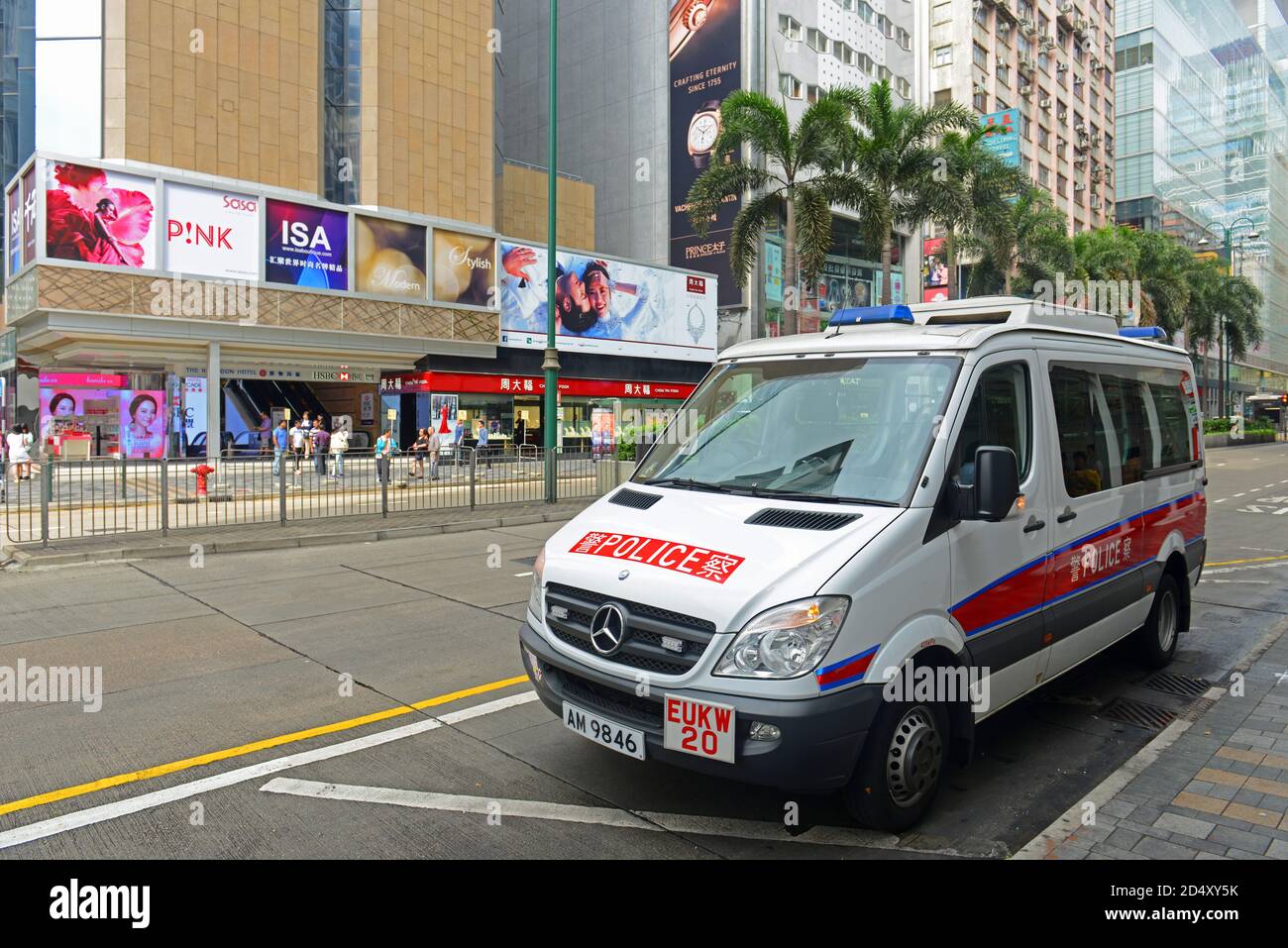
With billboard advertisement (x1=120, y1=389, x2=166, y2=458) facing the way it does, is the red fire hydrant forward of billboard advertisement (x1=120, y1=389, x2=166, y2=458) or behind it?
forward

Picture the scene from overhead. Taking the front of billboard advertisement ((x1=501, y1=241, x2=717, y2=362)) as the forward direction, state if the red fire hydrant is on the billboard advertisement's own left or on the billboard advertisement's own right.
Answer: on the billboard advertisement's own right

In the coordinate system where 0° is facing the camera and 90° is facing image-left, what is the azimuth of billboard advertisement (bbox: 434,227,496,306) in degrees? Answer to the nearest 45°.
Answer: approximately 315°

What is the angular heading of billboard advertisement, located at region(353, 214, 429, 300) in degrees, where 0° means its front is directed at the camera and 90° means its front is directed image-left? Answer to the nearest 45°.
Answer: approximately 315°

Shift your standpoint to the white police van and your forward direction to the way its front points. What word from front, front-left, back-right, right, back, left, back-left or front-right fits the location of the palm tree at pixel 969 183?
back-right

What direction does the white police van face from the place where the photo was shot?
facing the viewer and to the left of the viewer

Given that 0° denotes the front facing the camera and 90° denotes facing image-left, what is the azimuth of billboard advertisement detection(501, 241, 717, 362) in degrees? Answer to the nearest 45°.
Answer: approximately 315°

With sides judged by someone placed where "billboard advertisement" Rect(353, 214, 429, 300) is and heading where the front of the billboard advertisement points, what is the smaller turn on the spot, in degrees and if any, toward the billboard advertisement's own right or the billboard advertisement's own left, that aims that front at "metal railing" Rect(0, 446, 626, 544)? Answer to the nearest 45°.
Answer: approximately 45° to the billboard advertisement's own right

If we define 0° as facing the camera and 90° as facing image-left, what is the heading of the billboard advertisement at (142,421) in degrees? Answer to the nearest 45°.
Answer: approximately 0°
